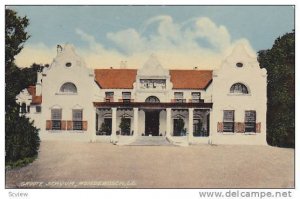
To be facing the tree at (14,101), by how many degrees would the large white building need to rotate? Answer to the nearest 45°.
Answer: approximately 45° to its right

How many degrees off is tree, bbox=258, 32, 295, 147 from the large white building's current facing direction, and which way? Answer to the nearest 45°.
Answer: approximately 45° to its left

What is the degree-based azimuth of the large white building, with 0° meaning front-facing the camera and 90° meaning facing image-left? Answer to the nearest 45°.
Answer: approximately 0°
